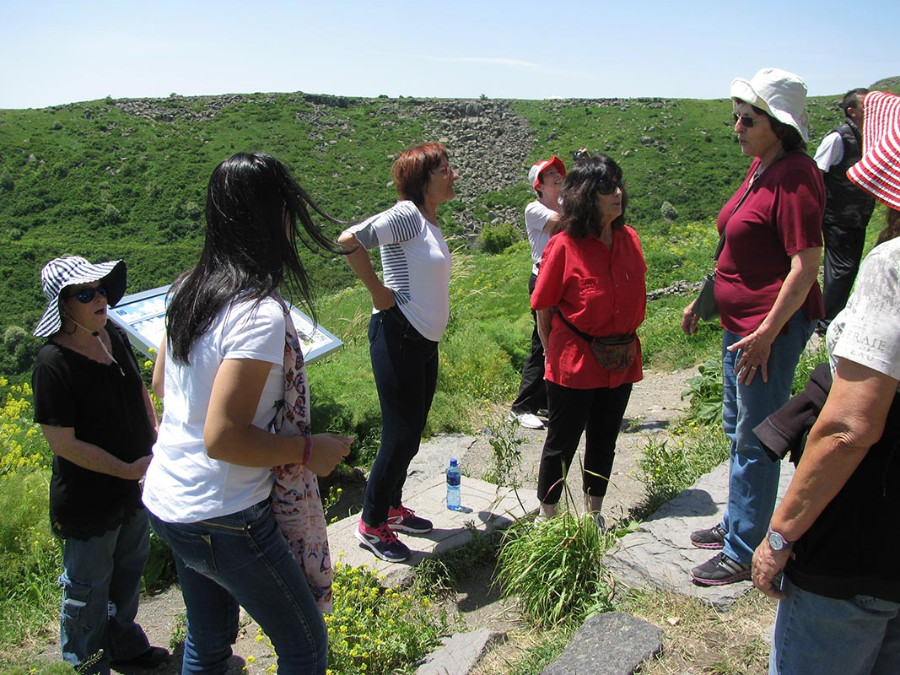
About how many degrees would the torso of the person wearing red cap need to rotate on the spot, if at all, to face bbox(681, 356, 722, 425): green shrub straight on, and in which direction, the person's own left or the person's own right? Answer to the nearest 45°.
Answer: approximately 45° to the person's own left

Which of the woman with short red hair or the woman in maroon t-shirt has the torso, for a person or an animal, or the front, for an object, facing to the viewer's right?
the woman with short red hair

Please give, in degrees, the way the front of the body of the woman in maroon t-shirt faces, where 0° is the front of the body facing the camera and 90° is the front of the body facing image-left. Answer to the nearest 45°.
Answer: approximately 90°

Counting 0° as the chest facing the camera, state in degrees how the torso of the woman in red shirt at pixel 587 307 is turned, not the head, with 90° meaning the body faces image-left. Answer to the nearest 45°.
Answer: approximately 315°

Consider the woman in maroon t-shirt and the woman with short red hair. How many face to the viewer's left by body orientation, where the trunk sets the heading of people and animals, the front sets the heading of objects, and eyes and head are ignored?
1

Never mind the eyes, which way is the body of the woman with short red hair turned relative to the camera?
to the viewer's right

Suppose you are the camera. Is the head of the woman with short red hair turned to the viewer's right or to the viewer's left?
to the viewer's right

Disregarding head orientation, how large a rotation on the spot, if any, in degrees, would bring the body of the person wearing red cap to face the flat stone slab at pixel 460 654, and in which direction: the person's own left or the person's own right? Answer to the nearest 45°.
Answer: approximately 45° to the person's own right
